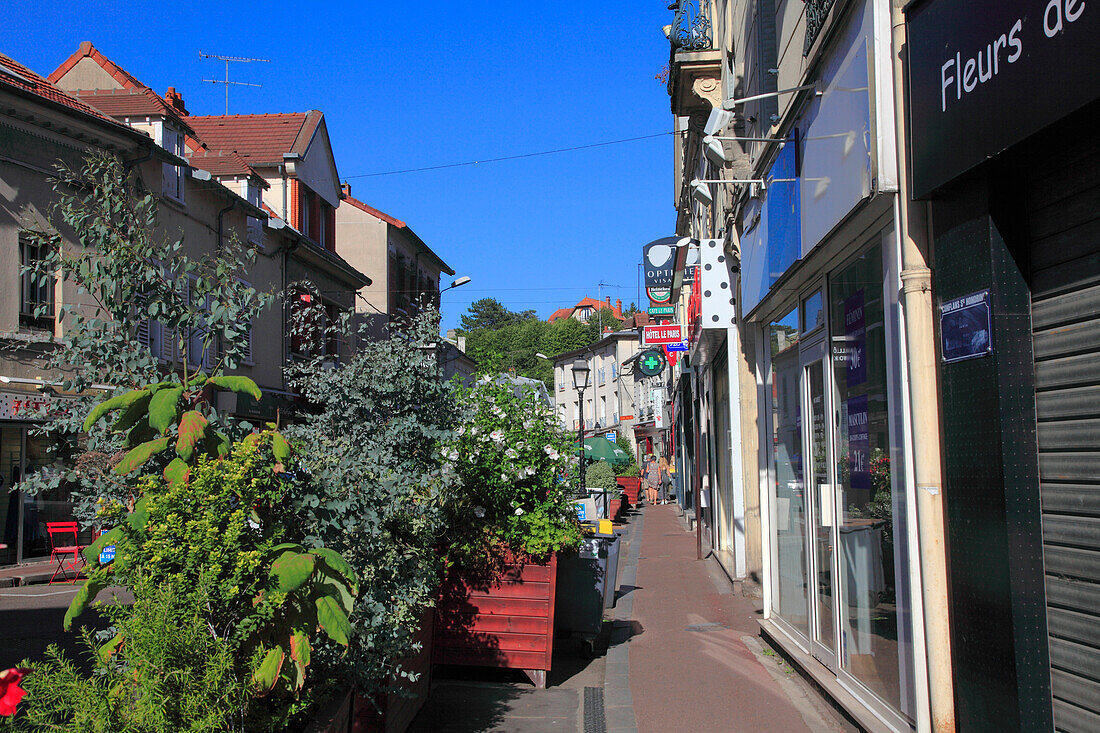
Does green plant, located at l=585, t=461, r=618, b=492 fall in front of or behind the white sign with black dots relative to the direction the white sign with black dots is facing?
behind

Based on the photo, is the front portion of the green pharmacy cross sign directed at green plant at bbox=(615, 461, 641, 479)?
no

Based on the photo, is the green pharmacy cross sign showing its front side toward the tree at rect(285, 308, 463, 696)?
yes

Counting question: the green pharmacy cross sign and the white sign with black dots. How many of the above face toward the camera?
2

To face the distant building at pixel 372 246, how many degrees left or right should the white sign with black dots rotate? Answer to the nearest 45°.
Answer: approximately 135° to its right

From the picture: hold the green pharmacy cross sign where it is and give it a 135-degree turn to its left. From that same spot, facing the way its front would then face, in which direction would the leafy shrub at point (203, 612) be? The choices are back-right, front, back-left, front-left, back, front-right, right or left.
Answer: back-right

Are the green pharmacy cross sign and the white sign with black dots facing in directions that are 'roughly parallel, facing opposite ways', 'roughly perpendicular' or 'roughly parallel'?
roughly parallel

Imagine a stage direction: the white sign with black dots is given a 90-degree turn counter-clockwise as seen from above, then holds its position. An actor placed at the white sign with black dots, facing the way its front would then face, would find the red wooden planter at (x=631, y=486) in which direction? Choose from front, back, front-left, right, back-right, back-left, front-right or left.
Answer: left

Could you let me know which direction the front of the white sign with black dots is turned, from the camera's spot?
facing the viewer

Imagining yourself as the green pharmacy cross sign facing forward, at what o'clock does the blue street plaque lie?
The blue street plaque is roughly at 12 o'clock from the green pharmacy cross sign.

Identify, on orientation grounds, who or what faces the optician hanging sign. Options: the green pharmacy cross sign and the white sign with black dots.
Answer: the green pharmacy cross sign

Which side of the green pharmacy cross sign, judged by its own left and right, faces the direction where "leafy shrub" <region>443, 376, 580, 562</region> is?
front

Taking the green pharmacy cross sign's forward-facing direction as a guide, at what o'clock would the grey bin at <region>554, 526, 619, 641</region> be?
The grey bin is roughly at 12 o'clock from the green pharmacy cross sign.

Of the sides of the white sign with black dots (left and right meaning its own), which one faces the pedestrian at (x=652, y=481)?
back

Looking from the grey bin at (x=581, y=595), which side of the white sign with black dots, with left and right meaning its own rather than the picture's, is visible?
front

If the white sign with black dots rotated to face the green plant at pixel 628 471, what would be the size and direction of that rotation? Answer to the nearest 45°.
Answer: approximately 180°

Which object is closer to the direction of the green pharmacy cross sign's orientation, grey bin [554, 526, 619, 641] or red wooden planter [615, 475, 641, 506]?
the grey bin

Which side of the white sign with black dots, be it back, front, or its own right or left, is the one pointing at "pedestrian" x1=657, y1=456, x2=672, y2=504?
back
